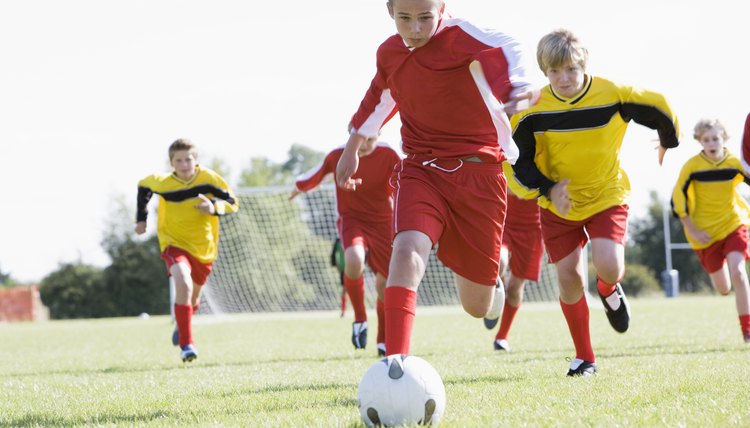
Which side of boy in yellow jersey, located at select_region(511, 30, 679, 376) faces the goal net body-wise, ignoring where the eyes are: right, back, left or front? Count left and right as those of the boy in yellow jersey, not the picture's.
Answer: back

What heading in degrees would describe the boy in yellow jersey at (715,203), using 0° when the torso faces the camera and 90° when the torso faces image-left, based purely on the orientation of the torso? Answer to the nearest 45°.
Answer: approximately 0°

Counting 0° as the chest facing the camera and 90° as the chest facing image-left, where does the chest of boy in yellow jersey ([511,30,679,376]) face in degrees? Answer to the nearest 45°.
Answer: approximately 0°

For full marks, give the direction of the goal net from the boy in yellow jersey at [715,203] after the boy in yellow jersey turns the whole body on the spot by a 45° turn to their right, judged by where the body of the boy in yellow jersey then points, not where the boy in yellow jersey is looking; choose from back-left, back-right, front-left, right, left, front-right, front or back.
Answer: right

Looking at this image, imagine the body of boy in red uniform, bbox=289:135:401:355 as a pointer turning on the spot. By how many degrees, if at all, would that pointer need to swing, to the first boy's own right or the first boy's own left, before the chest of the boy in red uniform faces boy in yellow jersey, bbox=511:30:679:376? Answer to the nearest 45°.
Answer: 0° — they already face them
